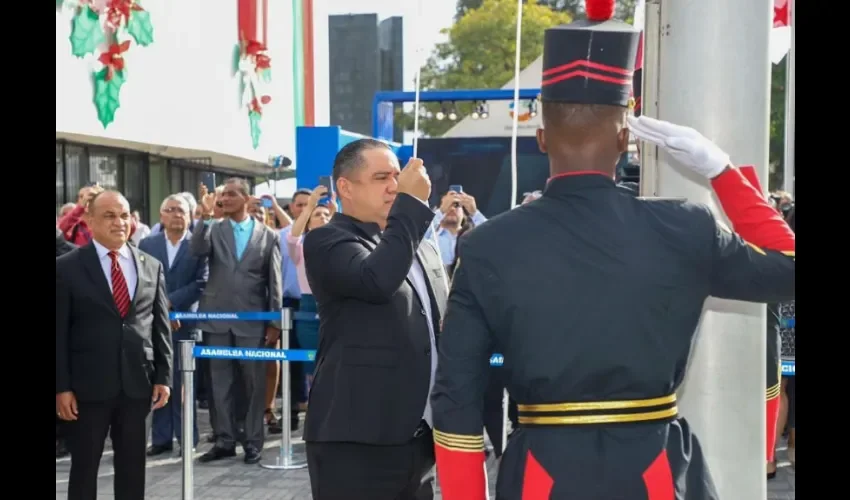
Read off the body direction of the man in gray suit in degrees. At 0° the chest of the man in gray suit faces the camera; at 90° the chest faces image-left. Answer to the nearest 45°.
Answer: approximately 0°

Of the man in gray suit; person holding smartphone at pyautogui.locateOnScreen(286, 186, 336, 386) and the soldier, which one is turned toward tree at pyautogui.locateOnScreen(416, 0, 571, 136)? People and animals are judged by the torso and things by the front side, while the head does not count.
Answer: the soldier

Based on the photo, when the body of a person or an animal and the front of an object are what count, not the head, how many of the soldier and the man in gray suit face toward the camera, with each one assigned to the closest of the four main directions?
1

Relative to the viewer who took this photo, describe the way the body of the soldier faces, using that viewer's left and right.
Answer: facing away from the viewer

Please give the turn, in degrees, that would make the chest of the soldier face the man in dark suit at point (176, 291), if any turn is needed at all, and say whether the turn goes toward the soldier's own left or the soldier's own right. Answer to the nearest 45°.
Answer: approximately 45° to the soldier's own left

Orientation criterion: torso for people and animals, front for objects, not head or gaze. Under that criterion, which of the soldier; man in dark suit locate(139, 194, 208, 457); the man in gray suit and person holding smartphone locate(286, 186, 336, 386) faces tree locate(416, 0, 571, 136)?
the soldier

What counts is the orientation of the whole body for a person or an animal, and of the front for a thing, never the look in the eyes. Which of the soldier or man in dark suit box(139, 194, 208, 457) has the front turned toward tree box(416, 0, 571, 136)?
the soldier

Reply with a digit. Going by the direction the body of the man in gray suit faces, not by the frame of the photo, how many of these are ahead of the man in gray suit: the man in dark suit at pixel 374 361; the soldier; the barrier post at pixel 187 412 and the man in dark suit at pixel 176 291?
3
